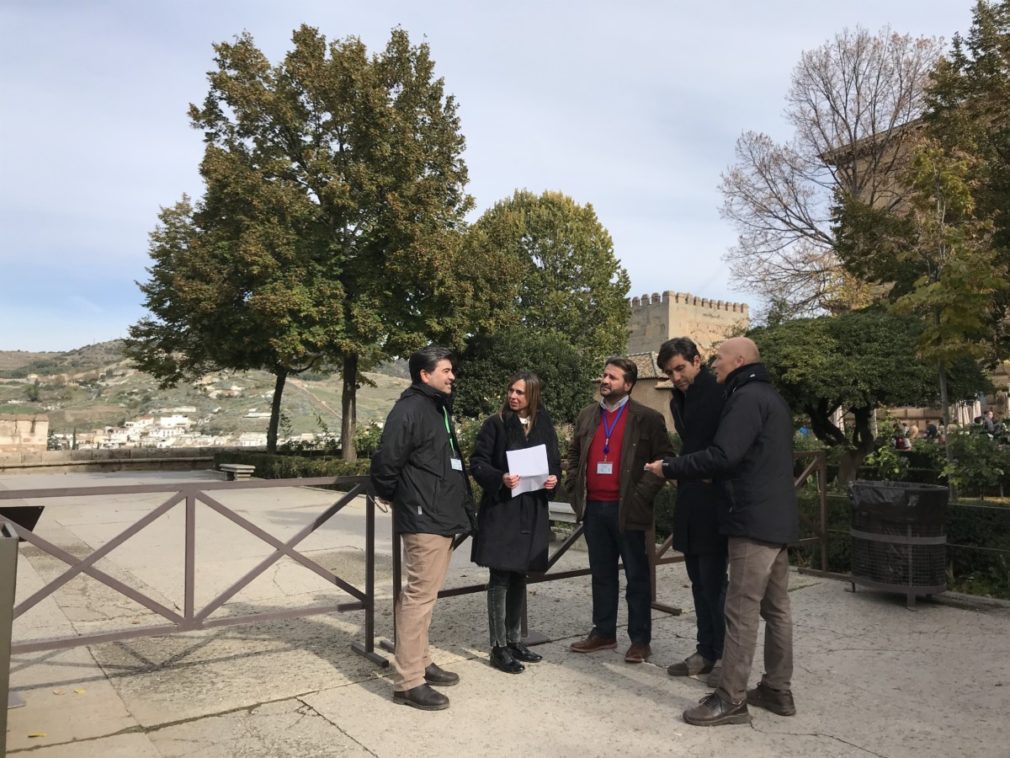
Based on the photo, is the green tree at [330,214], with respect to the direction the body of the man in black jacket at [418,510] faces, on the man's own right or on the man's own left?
on the man's own left

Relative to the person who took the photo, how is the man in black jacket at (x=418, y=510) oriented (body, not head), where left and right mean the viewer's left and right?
facing to the right of the viewer

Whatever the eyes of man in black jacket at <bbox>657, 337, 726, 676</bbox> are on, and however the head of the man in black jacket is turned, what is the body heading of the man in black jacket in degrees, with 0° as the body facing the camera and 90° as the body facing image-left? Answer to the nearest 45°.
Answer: approximately 45°

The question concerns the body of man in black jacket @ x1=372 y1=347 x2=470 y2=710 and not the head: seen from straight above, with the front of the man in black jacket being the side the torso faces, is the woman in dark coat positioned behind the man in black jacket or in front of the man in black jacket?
in front

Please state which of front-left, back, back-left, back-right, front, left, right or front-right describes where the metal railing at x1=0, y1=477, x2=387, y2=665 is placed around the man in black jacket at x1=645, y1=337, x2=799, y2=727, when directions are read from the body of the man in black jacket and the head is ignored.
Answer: front

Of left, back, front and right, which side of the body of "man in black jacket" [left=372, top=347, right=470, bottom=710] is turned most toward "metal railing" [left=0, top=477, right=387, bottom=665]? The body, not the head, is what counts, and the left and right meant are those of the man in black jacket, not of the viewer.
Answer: back

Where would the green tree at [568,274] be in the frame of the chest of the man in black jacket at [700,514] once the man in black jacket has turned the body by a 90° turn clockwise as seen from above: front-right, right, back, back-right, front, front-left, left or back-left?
front-right

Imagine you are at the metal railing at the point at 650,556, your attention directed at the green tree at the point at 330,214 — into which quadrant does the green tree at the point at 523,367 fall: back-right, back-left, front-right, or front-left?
front-right

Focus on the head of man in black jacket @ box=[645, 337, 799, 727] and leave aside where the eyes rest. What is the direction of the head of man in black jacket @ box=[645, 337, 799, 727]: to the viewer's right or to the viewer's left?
to the viewer's left

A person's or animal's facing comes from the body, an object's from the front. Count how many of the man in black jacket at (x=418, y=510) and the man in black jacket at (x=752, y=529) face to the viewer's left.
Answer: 1

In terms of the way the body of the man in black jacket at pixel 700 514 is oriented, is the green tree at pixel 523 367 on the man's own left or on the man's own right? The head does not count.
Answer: on the man's own right

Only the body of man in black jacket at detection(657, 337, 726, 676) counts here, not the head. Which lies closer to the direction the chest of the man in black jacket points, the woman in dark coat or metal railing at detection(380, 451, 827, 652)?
the woman in dark coat

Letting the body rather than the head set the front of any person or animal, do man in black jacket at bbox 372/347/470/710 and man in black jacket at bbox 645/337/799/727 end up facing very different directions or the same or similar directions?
very different directions

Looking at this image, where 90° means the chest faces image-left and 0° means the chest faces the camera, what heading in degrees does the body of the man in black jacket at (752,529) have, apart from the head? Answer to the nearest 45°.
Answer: approximately 90°

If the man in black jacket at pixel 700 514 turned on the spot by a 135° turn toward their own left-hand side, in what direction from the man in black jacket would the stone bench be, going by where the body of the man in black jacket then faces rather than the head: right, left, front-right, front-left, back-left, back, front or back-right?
back-left

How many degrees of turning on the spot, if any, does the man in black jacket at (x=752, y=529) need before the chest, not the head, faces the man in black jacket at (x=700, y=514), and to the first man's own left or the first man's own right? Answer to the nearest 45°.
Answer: approximately 90° to the first man's own right

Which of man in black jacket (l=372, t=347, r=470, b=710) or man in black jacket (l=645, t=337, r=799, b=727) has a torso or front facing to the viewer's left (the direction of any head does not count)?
man in black jacket (l=645, t=337, r=799, b=727)
